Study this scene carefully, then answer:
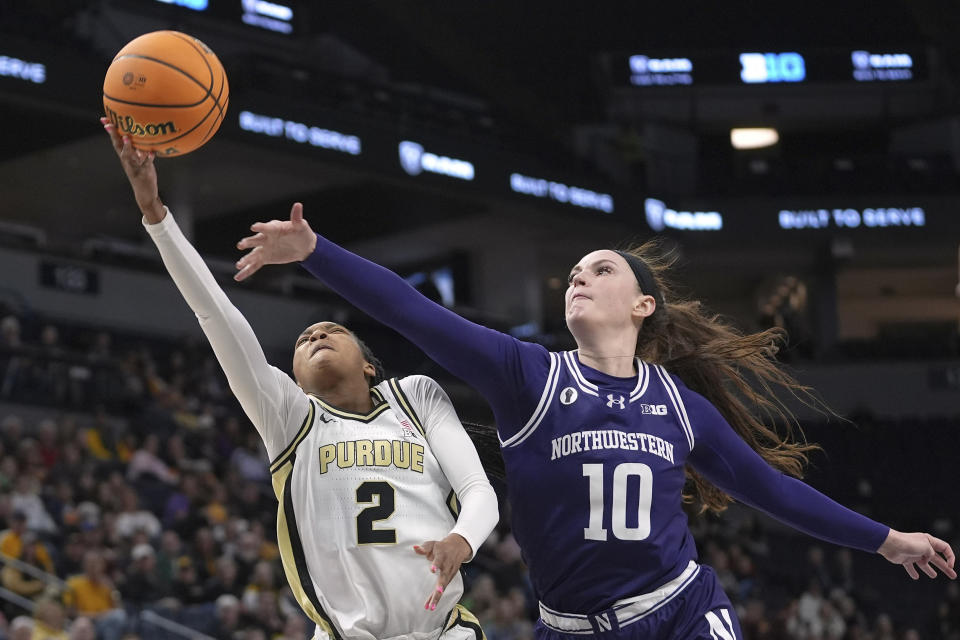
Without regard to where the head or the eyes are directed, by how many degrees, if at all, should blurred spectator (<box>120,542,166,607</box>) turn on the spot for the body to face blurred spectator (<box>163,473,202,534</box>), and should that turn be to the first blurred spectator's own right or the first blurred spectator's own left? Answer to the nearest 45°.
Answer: approximately 135° to the first blurred spectator's own left

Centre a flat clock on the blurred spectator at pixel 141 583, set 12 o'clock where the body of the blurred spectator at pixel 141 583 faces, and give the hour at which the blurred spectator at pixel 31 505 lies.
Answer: the blurred spectator at pixel 31 505 is roughly at 6 o'clock from the blurred spectator at pixel 141 583.

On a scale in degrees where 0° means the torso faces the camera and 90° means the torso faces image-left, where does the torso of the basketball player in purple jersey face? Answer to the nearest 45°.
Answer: approximately 0°

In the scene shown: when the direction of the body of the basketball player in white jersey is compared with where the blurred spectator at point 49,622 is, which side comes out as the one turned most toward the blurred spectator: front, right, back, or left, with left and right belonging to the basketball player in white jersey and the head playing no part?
back

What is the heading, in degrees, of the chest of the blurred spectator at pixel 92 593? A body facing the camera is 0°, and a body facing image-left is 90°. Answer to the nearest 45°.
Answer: approximately 315°

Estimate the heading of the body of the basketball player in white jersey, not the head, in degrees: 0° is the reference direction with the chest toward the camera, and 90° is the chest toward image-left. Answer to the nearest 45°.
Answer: approximately 0°

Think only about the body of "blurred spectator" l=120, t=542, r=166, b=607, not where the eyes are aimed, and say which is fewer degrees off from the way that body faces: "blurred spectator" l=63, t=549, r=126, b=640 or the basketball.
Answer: the basketball

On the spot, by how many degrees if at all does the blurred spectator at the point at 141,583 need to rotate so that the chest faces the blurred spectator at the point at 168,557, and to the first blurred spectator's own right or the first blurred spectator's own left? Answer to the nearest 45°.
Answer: approximately 135° to the first blurred spectator's own left
